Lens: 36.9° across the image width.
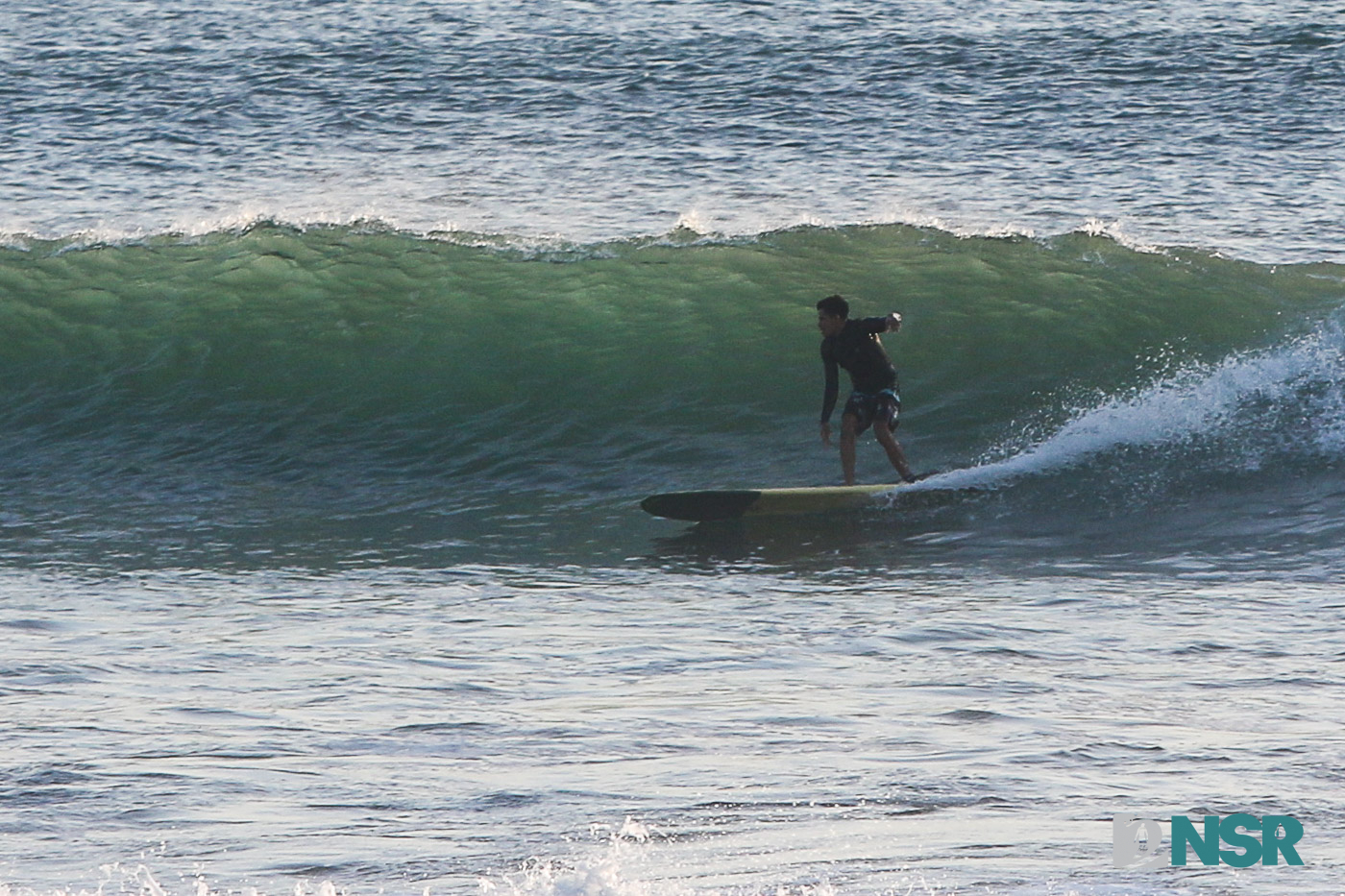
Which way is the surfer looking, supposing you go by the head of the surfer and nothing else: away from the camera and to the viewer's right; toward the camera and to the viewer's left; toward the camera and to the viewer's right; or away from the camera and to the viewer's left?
toward the camera and to the viewer's left

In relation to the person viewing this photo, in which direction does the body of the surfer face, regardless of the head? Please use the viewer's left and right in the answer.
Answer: facing the viewer and to the left of the viewer
